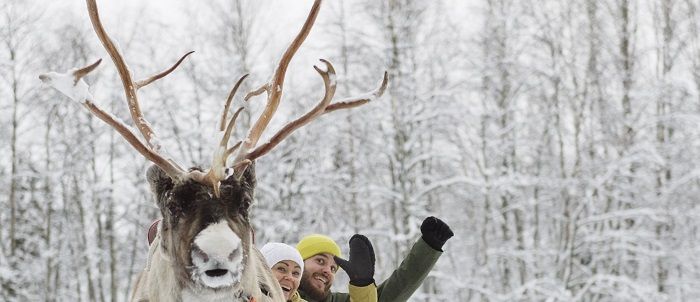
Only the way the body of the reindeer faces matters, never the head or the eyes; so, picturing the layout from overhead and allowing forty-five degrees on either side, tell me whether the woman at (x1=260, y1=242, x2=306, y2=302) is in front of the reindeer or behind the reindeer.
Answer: behind

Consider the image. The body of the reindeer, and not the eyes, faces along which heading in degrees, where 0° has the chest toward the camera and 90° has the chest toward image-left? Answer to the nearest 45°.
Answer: approximately 0°

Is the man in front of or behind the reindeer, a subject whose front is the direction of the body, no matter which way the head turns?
behind
